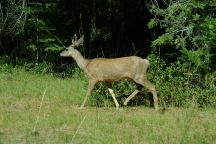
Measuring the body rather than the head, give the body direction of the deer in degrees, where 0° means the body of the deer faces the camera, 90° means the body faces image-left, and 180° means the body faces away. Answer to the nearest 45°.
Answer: approximately 90°
